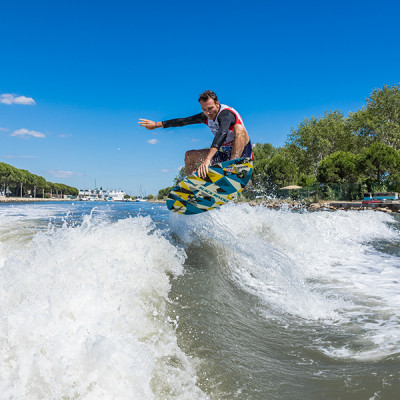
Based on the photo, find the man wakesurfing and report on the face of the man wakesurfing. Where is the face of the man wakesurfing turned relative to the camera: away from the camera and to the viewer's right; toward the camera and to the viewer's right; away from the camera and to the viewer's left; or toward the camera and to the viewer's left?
toward the camera and to the viewer's left

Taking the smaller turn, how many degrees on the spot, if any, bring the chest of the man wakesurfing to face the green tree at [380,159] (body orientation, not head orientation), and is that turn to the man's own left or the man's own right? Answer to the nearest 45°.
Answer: approximately 180°

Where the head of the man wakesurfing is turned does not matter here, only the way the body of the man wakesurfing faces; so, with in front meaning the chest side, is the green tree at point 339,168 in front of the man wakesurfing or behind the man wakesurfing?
behind
